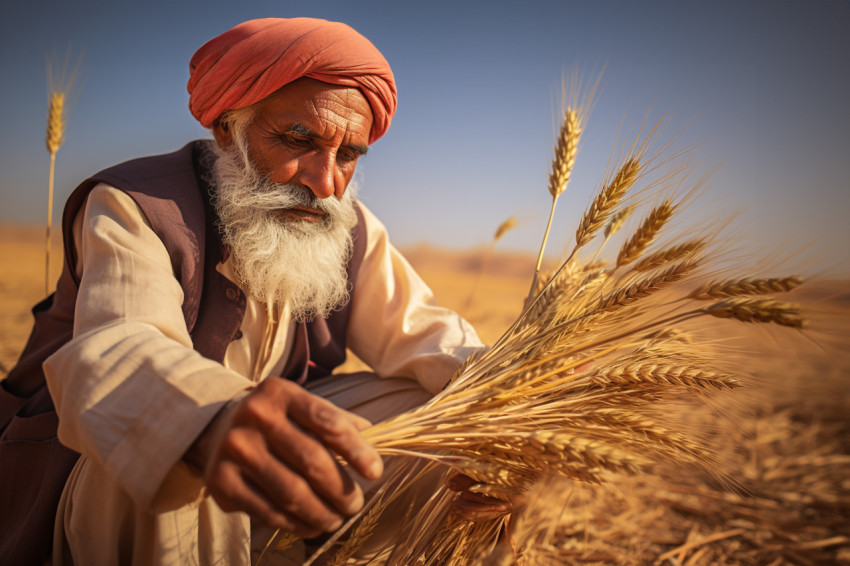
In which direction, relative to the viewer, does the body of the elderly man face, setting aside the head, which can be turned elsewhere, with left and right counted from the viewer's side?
facing the viewer and to the right of the viewer

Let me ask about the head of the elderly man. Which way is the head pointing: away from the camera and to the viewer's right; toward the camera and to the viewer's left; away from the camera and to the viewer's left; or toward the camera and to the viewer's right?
toward the camera and to the viewer's right
